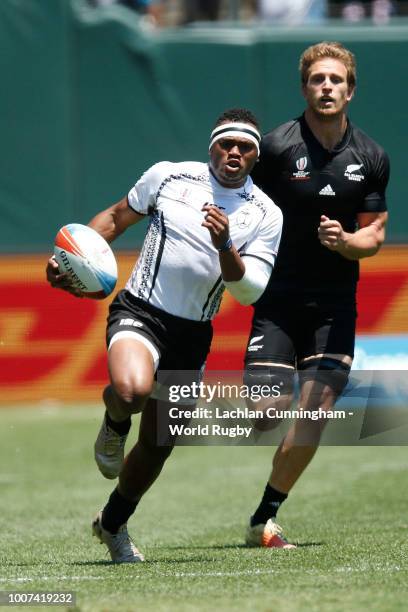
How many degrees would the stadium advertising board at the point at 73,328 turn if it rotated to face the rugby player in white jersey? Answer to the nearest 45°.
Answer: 0° — it already faces them

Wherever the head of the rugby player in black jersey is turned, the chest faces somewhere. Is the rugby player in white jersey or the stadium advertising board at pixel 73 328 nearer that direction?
the rugby player in white jersey

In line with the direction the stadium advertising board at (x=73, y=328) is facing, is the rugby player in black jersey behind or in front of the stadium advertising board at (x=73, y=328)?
in front

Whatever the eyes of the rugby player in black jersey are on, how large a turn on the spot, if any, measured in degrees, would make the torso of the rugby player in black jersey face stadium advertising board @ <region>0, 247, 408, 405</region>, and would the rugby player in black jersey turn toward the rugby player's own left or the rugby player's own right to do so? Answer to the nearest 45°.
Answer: approximately 135° to the rugby player's own right

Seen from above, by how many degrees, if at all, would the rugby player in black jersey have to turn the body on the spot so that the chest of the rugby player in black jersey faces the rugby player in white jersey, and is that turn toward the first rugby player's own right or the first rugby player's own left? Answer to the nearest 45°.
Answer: approximately 45° to the first rugby player's own right

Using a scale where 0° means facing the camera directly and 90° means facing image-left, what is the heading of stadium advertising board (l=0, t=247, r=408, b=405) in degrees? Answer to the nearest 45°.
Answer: approximately 0°

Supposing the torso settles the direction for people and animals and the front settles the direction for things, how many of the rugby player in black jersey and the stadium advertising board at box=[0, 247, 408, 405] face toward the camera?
2

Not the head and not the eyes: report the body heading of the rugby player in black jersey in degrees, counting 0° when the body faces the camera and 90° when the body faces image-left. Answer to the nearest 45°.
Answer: approximately 0°
